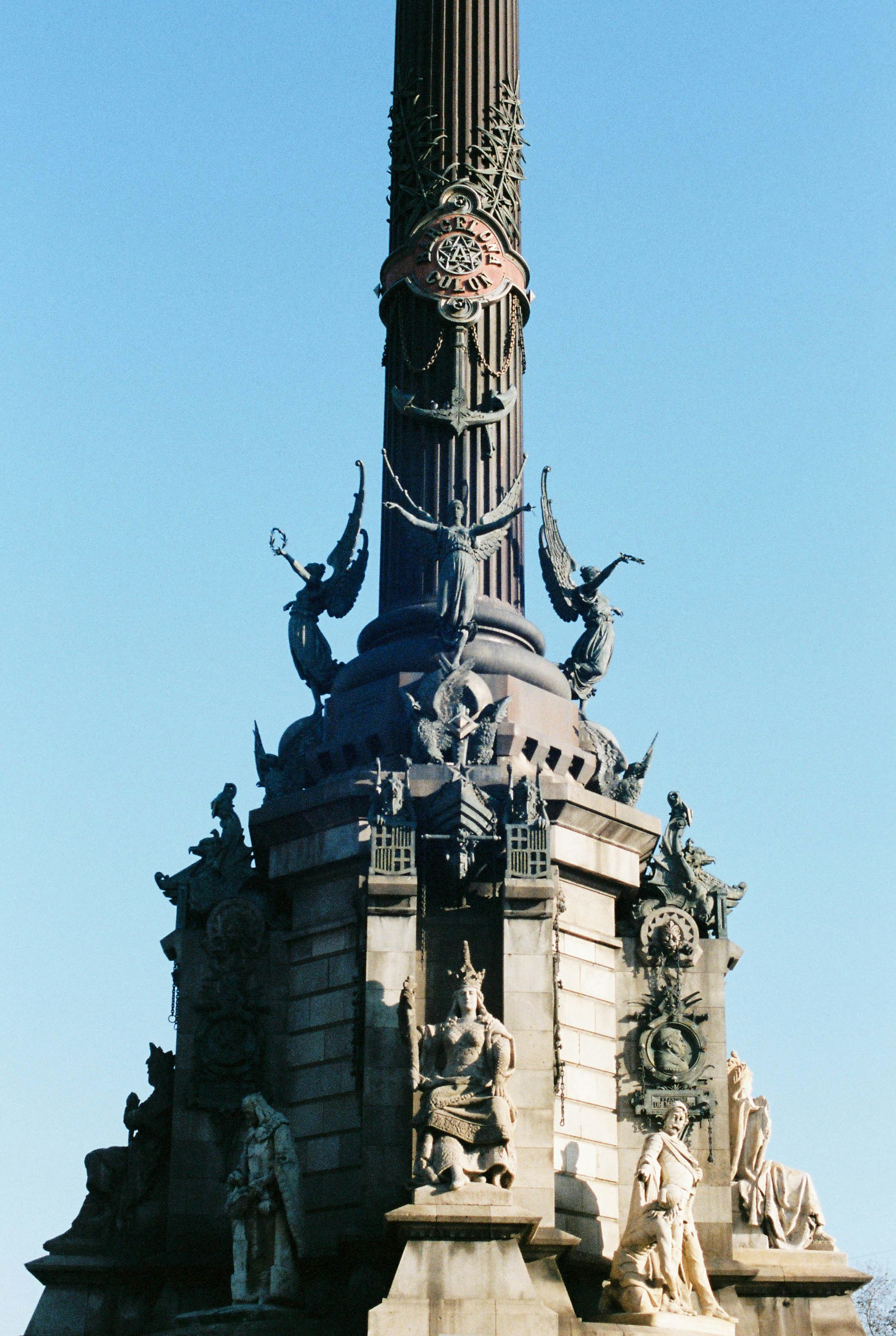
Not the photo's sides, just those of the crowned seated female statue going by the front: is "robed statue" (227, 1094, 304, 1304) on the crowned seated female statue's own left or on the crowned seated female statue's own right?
on the crowned seated female statue's own right

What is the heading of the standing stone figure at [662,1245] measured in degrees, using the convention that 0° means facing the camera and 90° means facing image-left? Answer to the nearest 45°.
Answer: approximately 315°

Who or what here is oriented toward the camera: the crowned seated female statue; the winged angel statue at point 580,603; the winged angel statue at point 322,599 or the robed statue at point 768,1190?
the crowned seated female statue

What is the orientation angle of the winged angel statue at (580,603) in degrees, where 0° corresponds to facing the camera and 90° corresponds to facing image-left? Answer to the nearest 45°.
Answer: approximately 270°

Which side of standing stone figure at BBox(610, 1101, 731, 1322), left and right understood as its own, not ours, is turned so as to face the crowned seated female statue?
right

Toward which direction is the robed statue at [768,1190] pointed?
to the viewer's right

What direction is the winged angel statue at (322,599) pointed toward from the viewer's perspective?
to the viewer's left

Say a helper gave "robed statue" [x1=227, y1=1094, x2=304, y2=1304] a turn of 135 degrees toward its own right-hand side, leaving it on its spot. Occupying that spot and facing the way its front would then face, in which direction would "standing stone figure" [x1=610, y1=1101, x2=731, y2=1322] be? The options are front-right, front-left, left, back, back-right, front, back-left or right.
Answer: right

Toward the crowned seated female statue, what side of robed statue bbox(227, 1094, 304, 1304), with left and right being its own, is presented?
left
